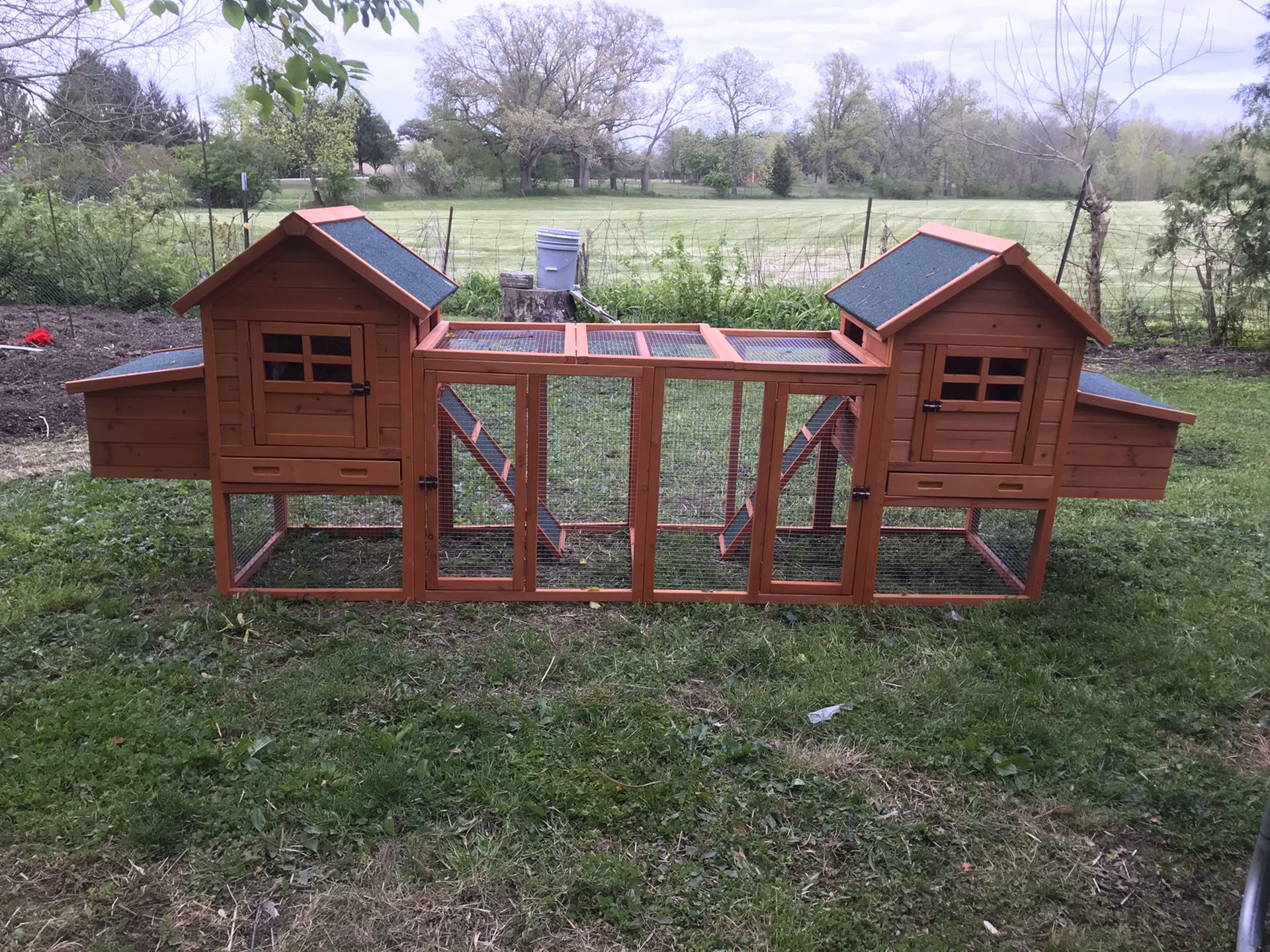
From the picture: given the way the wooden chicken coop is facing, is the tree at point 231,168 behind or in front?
behind

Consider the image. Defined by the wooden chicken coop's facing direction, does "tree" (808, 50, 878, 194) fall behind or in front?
behind

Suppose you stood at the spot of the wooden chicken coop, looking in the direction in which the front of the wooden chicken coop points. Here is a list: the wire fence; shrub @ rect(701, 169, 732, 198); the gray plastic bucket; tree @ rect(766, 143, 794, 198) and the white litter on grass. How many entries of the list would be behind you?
4

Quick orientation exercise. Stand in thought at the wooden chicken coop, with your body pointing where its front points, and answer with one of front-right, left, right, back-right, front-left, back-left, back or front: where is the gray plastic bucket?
back

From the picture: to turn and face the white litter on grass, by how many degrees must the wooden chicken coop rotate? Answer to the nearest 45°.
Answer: approximately 45° to its left

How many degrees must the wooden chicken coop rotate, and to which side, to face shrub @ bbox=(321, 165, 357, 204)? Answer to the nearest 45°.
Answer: approximately 180°

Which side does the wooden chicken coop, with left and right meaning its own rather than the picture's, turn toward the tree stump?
back

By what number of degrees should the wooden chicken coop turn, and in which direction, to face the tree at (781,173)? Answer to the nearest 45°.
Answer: approximately 180°

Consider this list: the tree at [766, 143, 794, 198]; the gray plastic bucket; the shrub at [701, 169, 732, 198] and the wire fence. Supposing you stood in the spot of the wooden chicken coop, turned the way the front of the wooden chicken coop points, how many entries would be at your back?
4

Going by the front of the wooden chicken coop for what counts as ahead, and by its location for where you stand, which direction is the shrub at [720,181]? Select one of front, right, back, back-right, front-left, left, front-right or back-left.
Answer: back

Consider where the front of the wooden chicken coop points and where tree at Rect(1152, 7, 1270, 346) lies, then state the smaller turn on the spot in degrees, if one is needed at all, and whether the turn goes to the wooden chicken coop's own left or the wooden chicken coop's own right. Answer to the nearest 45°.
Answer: approximately 135° to the wooden chicken coop's own left

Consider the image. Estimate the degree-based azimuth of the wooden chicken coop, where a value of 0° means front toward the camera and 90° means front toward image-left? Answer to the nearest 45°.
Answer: approximately 0°

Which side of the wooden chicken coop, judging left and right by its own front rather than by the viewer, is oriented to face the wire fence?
back

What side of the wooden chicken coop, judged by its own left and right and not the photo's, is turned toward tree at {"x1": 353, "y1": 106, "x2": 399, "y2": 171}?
back
